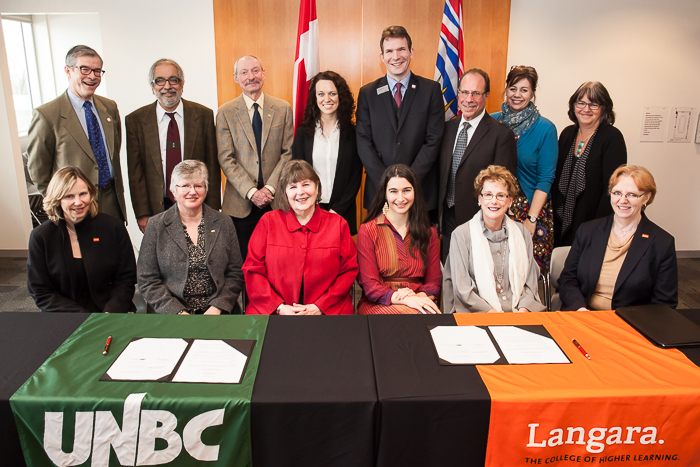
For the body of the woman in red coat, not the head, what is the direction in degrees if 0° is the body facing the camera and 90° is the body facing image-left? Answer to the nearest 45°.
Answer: approximately 0°

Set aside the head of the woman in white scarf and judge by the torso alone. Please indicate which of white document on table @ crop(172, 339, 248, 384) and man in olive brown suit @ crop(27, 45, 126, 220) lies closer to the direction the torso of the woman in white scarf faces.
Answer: the white document on table

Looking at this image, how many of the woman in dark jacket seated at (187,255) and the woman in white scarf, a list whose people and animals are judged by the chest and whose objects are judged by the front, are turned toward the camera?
2

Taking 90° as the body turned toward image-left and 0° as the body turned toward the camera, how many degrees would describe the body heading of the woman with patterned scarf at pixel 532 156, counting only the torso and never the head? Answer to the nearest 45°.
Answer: approximately 45°

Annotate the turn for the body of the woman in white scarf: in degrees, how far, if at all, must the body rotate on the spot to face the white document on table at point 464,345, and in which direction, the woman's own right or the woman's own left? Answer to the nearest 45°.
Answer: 0° — they already face it

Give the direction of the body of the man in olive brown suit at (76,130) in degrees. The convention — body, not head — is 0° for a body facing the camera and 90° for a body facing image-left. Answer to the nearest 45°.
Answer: approximately 315°

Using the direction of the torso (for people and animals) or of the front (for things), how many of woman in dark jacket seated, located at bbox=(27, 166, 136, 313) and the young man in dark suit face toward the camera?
2
